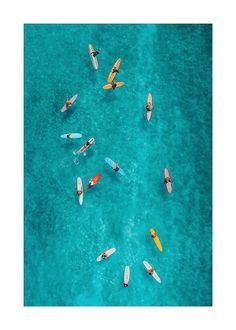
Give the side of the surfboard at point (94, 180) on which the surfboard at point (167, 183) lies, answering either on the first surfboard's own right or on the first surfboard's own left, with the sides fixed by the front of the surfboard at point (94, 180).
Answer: on the first surfboard's own right

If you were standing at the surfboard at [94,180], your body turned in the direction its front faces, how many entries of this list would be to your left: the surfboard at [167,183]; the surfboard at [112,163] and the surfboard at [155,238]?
0

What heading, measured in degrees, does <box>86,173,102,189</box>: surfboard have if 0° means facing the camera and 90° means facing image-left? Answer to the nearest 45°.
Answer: approximately 225°

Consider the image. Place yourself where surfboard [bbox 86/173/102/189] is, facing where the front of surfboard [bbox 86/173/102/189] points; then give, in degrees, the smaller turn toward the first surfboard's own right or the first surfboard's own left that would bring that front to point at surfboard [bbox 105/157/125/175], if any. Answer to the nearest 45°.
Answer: approximately 45° to the first surfboard's own right
